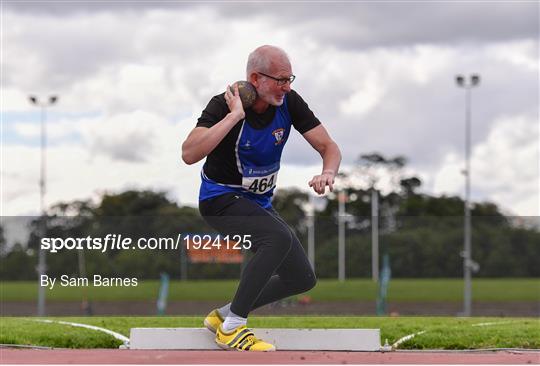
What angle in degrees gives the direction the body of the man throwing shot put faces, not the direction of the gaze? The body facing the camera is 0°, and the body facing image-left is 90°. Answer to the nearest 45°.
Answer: approximately 315°
